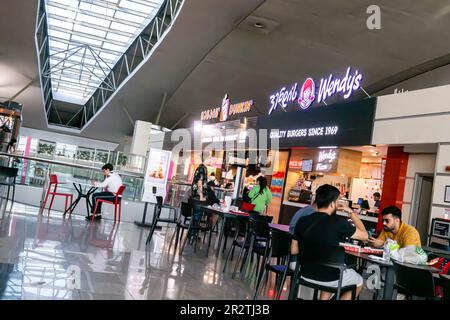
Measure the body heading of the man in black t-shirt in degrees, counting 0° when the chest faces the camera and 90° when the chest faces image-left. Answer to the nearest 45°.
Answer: approximately 225°

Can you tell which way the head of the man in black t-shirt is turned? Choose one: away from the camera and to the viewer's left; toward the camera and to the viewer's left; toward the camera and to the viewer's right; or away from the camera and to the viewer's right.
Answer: away from the camera and to the viewer's right

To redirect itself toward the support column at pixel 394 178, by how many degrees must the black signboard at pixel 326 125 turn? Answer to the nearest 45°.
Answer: approximately 90° to its left

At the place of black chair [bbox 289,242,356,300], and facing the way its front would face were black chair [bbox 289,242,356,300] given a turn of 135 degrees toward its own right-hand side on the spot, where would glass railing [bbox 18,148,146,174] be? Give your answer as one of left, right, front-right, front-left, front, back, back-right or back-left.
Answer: back-right

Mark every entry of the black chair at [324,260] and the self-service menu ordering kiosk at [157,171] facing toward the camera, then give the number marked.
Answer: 1

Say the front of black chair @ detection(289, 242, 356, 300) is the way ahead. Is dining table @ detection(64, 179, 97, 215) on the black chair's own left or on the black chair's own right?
on the black chair's own left

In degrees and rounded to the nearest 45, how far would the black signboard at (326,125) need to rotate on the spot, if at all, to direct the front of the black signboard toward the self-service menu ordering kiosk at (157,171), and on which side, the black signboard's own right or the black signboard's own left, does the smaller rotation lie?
approximately 45° to the black signboard's own right

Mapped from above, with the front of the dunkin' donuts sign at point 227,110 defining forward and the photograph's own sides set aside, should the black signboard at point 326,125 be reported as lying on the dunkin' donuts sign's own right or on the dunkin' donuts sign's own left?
on the dunkin' donuts sign's own left

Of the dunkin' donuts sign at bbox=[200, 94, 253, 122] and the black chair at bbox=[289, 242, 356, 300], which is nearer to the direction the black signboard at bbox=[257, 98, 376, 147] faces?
the black chair

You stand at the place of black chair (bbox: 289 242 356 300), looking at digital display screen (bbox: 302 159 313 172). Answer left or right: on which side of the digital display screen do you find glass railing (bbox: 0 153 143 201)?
left

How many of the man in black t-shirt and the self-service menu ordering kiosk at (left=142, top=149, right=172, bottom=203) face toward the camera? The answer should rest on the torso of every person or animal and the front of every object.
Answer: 1

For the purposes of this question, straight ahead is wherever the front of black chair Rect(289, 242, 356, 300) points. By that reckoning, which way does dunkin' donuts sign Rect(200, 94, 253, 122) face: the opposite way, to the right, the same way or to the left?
the opposite way

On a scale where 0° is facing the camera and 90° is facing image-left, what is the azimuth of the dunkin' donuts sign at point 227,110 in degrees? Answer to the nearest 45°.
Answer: approximately 45°
